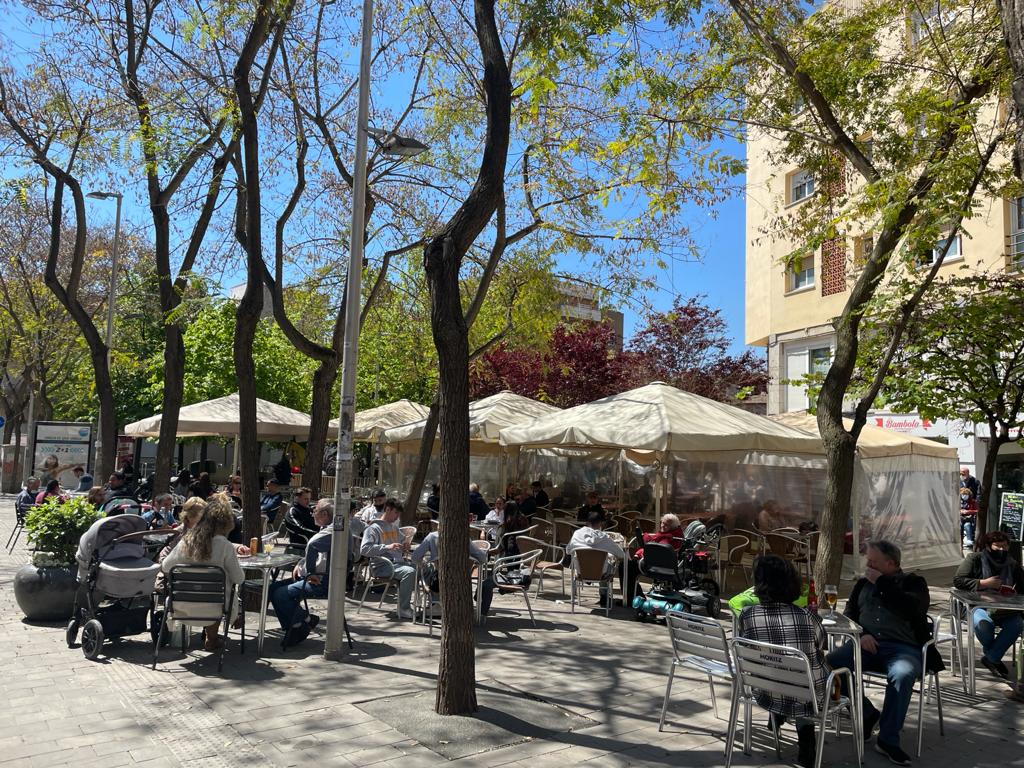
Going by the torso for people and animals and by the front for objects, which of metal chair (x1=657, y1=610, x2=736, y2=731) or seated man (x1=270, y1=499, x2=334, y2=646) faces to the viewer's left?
the seated man

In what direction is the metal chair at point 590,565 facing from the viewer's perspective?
away from the camera

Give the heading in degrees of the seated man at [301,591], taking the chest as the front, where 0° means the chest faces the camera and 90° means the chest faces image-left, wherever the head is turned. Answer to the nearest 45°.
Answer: approximately 90°

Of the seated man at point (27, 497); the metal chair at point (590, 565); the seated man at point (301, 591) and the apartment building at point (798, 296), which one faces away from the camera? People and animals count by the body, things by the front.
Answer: the metal chair

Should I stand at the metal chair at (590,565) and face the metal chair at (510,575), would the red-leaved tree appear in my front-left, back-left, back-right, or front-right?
back-right

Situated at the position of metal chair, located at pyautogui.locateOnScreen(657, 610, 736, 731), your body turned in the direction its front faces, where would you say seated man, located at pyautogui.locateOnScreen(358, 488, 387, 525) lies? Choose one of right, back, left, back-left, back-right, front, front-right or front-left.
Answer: left

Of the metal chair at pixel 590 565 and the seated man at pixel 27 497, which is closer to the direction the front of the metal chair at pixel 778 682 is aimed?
the metal chair

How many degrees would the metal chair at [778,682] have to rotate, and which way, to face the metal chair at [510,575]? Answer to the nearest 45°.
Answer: approximately 90° to its left

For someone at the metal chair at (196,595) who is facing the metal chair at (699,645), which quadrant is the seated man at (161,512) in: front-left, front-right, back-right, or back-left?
back-left

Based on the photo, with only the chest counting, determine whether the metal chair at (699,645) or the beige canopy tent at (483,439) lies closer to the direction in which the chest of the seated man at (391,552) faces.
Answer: the metal chair

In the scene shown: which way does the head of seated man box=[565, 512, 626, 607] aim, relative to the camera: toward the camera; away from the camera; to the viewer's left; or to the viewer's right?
away from the camera

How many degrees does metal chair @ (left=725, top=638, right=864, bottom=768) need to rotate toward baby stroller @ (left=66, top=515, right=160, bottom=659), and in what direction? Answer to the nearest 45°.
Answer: approximately 135° to its left

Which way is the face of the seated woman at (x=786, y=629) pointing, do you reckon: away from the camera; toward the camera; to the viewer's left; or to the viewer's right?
away from the camera
